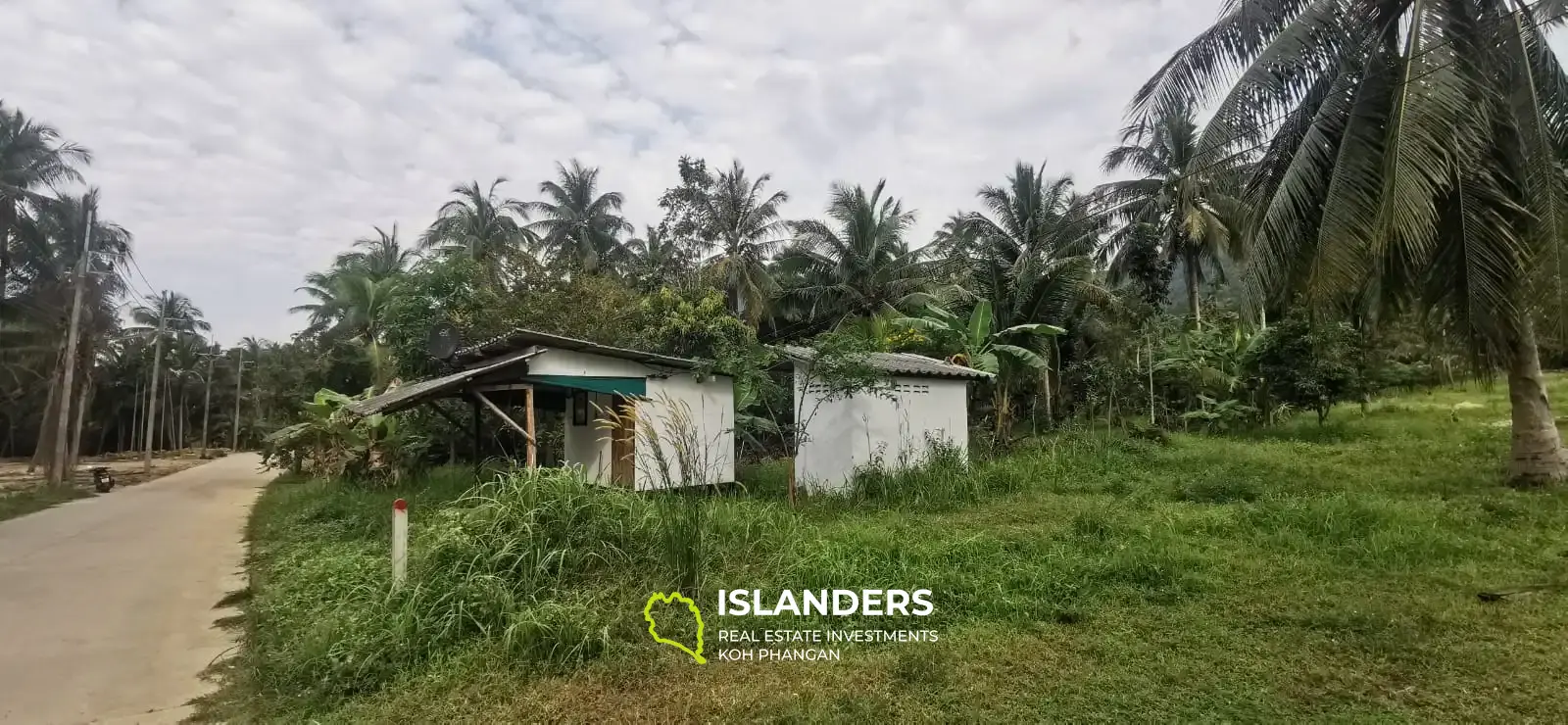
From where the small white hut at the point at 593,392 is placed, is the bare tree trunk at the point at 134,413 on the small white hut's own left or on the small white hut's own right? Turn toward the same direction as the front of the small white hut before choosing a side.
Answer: on the small white hut's own right

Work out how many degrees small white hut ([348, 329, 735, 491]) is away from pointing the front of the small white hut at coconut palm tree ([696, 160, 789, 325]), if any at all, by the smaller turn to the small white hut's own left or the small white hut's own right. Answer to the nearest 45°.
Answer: approximately 180°

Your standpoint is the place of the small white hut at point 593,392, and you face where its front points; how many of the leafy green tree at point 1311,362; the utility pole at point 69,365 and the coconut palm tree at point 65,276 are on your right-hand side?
2

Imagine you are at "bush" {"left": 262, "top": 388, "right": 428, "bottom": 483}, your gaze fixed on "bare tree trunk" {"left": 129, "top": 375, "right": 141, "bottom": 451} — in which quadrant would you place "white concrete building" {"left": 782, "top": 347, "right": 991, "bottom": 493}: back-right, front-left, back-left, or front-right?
back-right

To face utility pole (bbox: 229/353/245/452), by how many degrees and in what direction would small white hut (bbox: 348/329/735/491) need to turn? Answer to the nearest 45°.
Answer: approximately 90° to its right

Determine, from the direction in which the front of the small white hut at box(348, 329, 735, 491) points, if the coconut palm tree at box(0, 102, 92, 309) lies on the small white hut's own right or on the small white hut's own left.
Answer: on the small white hut's own right

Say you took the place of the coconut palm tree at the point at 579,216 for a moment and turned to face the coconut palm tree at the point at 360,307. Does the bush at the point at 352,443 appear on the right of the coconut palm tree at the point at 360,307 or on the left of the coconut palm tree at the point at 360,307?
left

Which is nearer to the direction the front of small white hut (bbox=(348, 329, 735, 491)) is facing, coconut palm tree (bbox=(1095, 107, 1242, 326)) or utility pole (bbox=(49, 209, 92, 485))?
the utility pole

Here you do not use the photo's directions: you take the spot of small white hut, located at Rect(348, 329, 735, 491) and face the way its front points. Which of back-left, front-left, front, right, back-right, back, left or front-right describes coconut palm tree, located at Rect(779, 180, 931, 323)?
back

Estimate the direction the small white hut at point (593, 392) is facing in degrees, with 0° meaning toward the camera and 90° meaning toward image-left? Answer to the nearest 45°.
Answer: approximately 45°

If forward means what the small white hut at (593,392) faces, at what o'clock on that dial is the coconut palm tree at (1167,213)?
The coconut palm tree is roughly at 7 o'clock from the small white hut.
